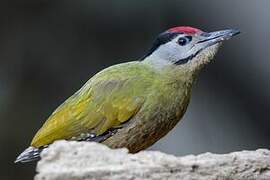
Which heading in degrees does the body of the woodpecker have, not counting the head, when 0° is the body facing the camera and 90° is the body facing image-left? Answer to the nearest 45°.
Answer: approximately 270°
